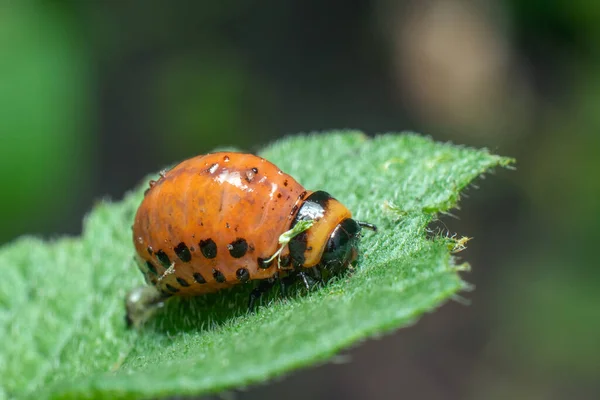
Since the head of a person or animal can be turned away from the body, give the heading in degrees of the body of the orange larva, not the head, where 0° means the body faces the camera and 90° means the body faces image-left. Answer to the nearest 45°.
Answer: approximately 270°
